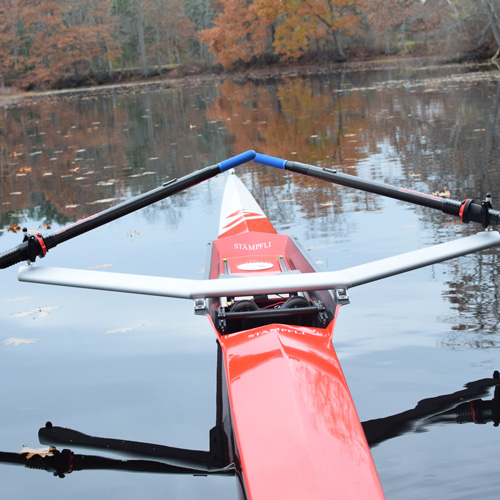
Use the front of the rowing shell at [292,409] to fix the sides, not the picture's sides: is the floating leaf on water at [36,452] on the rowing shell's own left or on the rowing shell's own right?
on the rowing shell's own left

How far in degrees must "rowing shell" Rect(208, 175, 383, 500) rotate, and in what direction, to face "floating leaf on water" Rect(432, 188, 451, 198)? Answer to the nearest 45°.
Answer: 0° — it already faces it

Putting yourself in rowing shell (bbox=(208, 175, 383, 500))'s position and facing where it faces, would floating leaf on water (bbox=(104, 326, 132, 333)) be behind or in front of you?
in front

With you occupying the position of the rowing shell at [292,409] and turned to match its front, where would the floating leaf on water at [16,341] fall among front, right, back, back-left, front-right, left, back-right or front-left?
front-left

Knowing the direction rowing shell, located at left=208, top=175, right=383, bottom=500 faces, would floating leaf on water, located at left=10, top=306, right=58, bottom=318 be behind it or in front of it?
in front

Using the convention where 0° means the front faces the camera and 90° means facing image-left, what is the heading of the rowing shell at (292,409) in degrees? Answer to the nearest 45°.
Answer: approximately 180°
